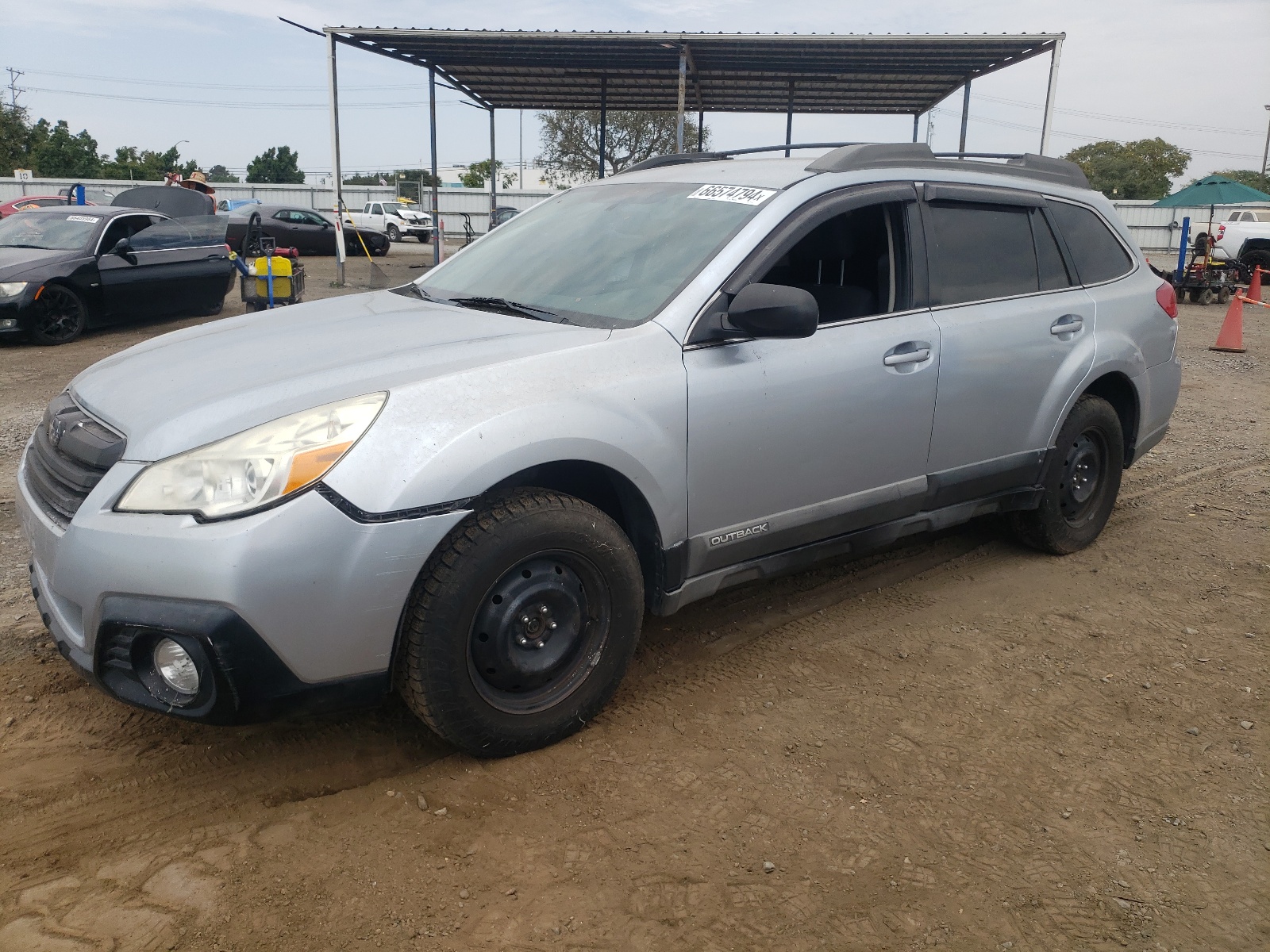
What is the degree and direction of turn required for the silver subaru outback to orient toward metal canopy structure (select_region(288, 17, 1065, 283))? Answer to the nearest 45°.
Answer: approximately 135° to its right

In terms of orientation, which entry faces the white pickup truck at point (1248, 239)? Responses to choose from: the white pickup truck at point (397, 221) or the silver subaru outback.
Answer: the white pickup truck at point (397, 221)

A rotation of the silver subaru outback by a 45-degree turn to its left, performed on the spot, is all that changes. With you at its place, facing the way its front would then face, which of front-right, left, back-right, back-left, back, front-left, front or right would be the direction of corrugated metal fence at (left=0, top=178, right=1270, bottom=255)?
back

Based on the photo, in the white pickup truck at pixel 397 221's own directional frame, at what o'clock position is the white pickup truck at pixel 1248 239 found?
the white pickup truck at pixel 1248 239 is roughly at 12 o'clock from the white pickup truck at pixel 397 221.

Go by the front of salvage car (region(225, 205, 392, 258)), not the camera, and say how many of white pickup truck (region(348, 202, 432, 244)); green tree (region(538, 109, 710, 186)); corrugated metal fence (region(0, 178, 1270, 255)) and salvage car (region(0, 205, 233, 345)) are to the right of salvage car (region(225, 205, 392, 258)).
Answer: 1

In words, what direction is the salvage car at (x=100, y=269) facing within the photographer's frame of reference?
facing the viewer and to the left of the viewer

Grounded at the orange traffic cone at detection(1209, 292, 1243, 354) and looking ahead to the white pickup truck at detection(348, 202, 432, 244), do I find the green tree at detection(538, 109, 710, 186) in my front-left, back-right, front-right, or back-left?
front-right

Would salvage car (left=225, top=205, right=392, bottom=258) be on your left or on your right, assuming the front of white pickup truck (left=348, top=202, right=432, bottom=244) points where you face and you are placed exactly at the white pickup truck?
on your right

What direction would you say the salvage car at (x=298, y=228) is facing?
to the viewer's right

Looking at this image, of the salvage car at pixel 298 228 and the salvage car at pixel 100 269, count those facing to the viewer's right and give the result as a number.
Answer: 1

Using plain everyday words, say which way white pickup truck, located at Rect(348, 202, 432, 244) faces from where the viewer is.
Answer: facing the viewer and to the right of the viewer

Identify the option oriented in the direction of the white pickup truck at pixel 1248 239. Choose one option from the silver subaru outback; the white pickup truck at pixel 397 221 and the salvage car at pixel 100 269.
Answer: the white pickup truck at pixel 397 221
